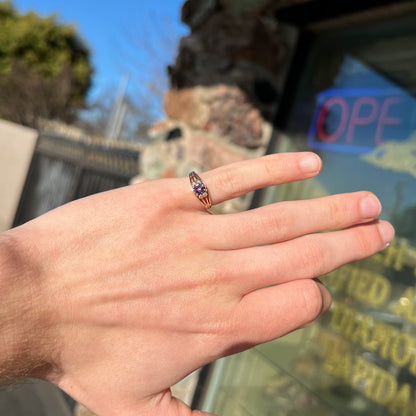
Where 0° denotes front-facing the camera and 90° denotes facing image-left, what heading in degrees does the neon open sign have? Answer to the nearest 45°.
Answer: approximately 0°

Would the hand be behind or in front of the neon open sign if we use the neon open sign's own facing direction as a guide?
in front
